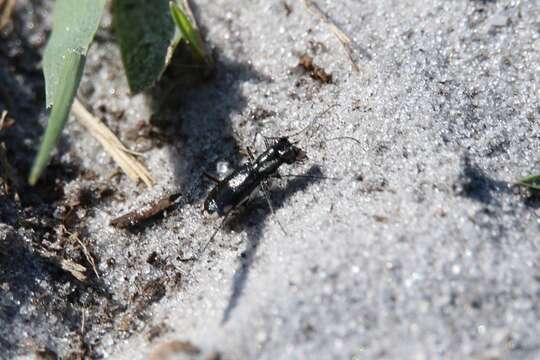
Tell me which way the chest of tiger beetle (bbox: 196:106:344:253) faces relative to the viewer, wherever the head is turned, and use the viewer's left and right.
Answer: facing away from the viewer and to the right of the viewer

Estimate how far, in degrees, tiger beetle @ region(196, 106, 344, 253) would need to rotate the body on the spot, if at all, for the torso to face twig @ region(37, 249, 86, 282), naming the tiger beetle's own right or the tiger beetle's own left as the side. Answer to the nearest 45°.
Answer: approximately 135° to the tiger beetle's own left

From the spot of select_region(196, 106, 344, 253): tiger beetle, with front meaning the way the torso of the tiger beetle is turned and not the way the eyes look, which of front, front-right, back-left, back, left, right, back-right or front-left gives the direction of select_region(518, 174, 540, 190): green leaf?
right

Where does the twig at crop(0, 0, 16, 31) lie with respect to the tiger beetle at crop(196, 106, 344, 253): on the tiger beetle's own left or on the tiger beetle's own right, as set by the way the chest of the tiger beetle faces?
on the tiger beetle's own left

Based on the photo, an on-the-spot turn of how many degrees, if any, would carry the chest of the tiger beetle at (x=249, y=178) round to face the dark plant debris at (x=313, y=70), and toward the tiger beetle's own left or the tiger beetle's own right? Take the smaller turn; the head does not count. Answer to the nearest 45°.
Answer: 0° — it already faces it

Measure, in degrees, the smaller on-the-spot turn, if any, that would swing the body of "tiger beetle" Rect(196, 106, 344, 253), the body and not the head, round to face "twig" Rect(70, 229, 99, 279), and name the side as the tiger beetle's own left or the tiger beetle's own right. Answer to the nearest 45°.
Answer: approximately 135° to the tiger beetle's own left

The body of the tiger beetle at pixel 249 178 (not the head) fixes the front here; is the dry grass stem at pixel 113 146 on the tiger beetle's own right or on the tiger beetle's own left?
on the tiger beetle's own left

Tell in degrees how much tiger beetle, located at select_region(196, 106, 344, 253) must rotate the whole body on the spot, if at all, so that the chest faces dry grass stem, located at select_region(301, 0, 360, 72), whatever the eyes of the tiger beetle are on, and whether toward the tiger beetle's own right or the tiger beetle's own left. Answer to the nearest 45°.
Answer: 0° — it already faces it

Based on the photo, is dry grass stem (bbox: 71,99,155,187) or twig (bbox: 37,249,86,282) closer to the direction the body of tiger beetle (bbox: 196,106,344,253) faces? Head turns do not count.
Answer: the dry grass stem
